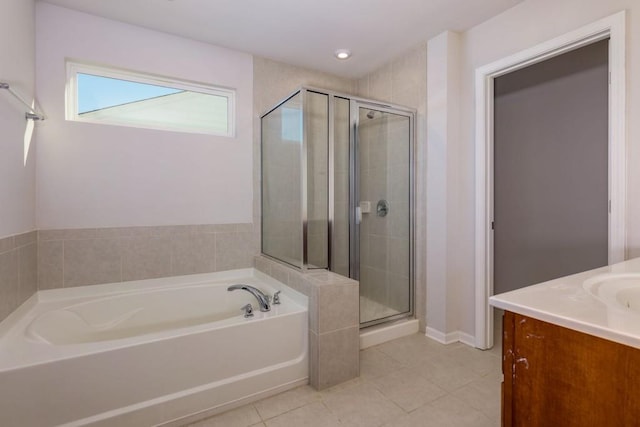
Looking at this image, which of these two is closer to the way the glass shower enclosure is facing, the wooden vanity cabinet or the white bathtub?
the wooden vanity cabinet

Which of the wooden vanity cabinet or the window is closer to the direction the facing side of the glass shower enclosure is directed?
the wooden vanity cabinet

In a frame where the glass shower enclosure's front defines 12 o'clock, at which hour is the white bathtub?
The white bathtub is roughly at 3 o'clock from the glass shower enclosure.

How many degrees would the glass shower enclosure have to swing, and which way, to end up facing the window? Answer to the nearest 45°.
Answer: approximately 135° to its right

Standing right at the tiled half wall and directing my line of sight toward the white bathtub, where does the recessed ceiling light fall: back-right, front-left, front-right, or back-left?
back-right

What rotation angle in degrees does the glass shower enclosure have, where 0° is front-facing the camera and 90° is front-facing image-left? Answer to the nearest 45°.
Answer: approximately 315°
